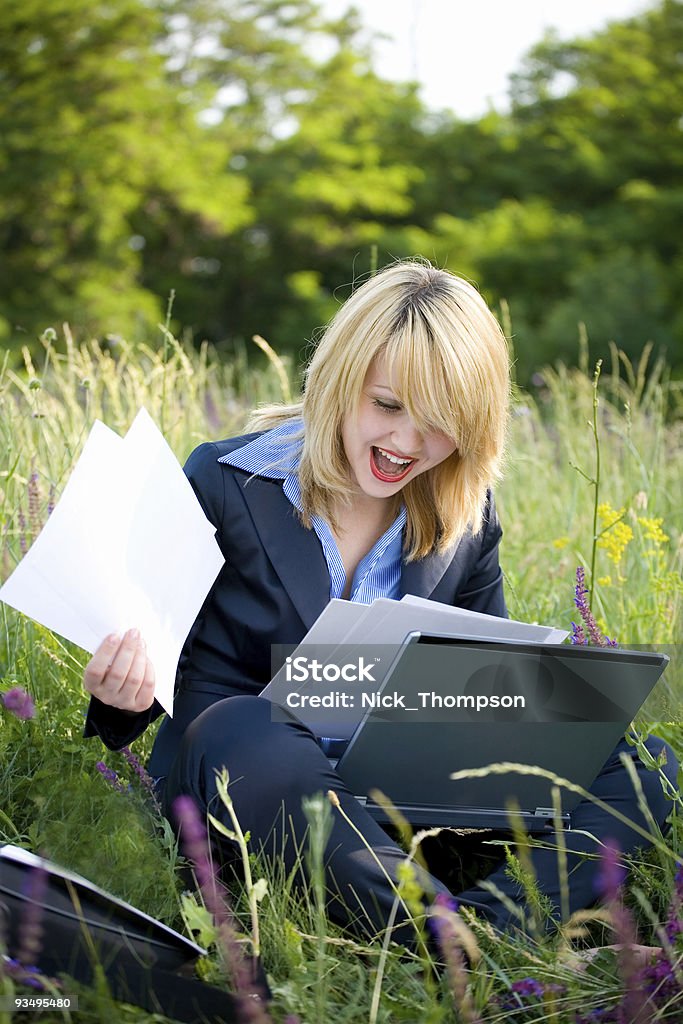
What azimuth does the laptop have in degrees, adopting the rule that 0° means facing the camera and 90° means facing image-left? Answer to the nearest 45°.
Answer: approximately 180°
